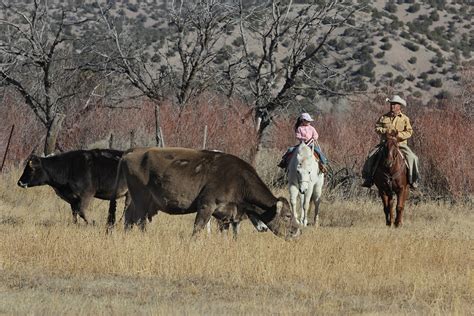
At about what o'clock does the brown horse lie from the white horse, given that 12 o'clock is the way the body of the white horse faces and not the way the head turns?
The brown horse is roughly at 8 o'clock from the white horse.

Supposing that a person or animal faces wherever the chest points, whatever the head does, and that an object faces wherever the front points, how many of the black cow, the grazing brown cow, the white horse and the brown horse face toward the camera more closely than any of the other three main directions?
2

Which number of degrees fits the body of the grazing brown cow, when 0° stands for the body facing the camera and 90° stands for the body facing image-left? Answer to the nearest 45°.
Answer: approximately 270°

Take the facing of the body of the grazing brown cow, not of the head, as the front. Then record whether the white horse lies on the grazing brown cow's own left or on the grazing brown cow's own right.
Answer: on the grazing brown cow's own left

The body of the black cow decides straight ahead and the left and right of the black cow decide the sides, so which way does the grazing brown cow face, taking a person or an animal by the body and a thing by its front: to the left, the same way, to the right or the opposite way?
the opposite way

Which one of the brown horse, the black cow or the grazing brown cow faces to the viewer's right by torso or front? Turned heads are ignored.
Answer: the grazing brown cow

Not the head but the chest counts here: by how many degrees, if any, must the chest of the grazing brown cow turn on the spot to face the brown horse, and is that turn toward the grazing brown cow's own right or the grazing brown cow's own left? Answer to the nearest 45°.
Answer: approximately 45° to the grazing brown cow's own left

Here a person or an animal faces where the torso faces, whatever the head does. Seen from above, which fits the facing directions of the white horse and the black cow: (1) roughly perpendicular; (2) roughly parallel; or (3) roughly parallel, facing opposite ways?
roughly perpendicular

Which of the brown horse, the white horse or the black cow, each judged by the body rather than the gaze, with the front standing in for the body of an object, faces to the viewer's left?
the black cow

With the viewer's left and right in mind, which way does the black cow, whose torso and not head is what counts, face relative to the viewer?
facing to the left of the viewer

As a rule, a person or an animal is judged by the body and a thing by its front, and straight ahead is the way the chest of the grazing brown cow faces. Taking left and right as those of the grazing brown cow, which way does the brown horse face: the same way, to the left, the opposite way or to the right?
to the right

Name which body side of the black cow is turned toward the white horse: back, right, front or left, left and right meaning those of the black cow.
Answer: back

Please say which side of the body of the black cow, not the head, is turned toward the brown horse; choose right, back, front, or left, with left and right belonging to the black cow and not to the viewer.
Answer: back

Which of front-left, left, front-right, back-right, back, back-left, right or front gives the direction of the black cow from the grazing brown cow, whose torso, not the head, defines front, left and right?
back-left
